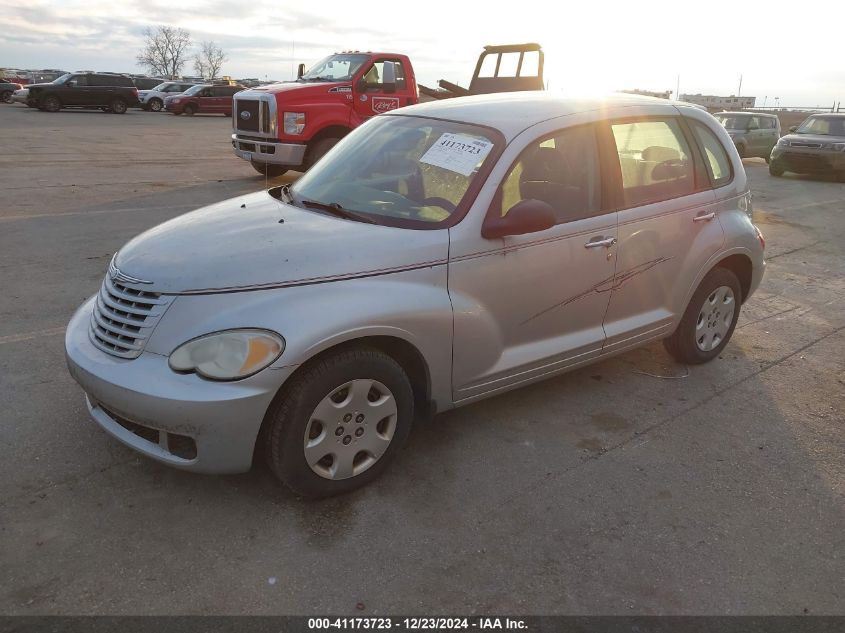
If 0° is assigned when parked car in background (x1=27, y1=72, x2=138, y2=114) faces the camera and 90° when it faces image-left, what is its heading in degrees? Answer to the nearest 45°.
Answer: approximately 90°

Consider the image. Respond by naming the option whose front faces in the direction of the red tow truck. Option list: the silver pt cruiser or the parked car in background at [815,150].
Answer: the parked car in background

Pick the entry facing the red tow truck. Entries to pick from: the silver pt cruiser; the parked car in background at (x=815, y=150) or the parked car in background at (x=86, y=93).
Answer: the parked car in background at (x=815, y=150)

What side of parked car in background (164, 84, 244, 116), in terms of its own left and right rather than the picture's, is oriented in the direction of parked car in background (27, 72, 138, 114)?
front

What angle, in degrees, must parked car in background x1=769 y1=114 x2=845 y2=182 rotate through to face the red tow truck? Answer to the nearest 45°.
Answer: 0° — it already faces it

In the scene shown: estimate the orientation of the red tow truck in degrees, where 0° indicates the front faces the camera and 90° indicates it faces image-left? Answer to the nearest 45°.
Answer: approximately 45°

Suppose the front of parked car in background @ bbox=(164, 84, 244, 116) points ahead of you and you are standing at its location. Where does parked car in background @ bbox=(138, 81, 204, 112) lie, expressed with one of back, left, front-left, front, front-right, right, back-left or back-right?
right

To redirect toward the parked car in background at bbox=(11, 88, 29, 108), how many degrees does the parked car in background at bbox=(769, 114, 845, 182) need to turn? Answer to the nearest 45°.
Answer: approximately 45° to its right

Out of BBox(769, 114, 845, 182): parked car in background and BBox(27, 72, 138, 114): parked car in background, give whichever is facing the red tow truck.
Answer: BBox(769, 114, 845, 182): parked car in background
